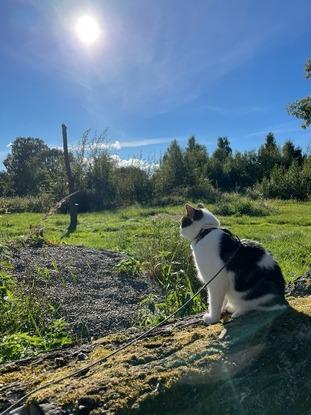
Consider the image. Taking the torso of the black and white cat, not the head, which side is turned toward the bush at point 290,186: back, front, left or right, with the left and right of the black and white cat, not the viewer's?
right

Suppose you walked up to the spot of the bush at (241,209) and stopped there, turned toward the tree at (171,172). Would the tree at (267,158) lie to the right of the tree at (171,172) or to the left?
right

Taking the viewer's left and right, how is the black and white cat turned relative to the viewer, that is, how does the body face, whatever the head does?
facing to the left of the viewer

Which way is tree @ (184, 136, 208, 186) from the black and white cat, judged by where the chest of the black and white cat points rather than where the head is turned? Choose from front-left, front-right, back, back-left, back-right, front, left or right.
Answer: right

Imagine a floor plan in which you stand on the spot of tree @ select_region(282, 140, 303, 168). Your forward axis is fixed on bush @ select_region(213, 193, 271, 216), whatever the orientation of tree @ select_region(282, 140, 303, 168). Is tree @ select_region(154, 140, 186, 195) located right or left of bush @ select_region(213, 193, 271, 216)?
right

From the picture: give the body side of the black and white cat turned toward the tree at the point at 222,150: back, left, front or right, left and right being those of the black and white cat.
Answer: right

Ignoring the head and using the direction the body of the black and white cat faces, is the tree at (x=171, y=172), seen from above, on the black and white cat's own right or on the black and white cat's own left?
on the black and white cat's own right
